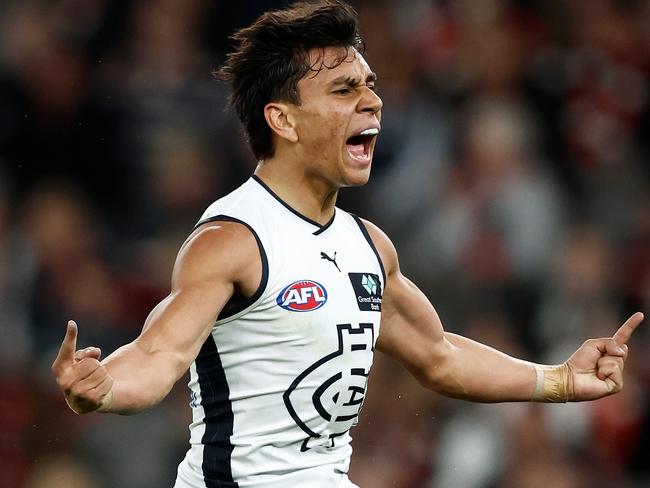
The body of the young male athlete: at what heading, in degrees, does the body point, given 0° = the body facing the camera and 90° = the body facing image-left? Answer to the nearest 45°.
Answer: approximately 315°

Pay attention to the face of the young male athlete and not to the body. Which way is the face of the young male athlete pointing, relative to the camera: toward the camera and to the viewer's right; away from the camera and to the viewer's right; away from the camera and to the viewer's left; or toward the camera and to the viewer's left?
toward the camera and to the viewer's right
